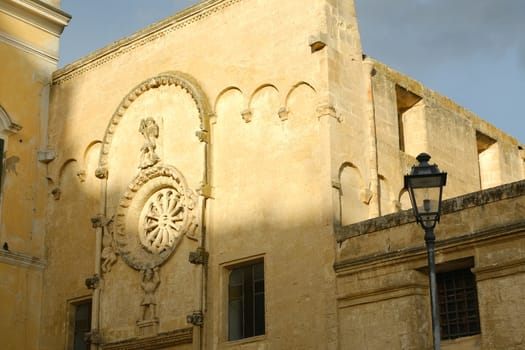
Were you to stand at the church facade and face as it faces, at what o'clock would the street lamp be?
The street lamp is roughly at 10 o'clock from the church facade.

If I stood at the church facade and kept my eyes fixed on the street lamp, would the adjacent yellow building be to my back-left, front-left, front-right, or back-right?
back-right

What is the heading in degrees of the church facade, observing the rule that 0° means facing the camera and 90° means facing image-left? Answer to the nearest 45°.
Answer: approximately 45°

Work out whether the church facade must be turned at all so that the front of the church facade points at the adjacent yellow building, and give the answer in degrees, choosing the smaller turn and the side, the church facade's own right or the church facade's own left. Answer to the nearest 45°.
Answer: approximately 90° to the church facade's own right
